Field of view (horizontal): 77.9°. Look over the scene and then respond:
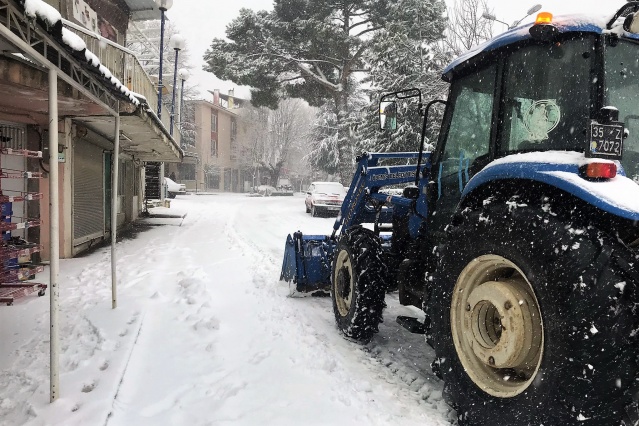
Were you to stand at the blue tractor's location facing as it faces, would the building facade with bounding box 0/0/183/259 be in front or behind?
in front

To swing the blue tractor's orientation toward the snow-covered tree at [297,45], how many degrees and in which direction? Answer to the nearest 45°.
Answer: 0° — it already faces it

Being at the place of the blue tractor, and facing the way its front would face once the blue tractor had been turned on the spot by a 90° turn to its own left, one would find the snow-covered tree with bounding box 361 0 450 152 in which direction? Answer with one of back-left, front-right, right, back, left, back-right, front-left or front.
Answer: back-right

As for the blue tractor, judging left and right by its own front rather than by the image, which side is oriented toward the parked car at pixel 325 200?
front

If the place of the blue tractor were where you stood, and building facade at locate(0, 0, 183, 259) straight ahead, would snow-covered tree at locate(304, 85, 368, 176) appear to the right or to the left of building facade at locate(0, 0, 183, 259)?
right

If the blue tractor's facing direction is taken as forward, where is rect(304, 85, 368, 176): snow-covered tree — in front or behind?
in front

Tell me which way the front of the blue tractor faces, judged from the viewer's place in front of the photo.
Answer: facing away from the viewer and to the left of the viewer
